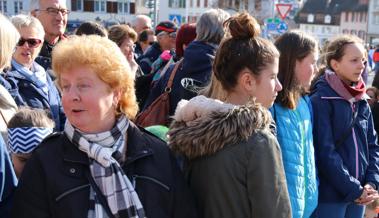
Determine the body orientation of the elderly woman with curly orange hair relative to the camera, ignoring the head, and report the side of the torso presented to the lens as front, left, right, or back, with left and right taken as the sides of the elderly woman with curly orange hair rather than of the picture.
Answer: front

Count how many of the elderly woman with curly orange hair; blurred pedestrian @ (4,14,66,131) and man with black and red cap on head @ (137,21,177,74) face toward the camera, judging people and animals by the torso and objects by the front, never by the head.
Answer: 2

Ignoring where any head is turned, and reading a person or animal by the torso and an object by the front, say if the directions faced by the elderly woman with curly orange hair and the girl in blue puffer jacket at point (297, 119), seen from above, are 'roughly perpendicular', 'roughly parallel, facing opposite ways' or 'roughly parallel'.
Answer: roughly perpendicular

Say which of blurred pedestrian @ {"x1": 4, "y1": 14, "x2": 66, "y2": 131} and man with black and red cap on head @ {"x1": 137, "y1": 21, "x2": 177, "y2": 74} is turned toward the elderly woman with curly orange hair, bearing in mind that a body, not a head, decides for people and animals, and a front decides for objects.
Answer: the blurred pedestrian

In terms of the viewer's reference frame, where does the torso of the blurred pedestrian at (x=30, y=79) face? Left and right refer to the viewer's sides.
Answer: facing the viewer

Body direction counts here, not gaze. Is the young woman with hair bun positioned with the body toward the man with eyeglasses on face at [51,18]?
no

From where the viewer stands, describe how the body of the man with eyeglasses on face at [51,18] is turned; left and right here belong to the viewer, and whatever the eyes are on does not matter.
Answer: facing the viewer and to the right of the viewer
